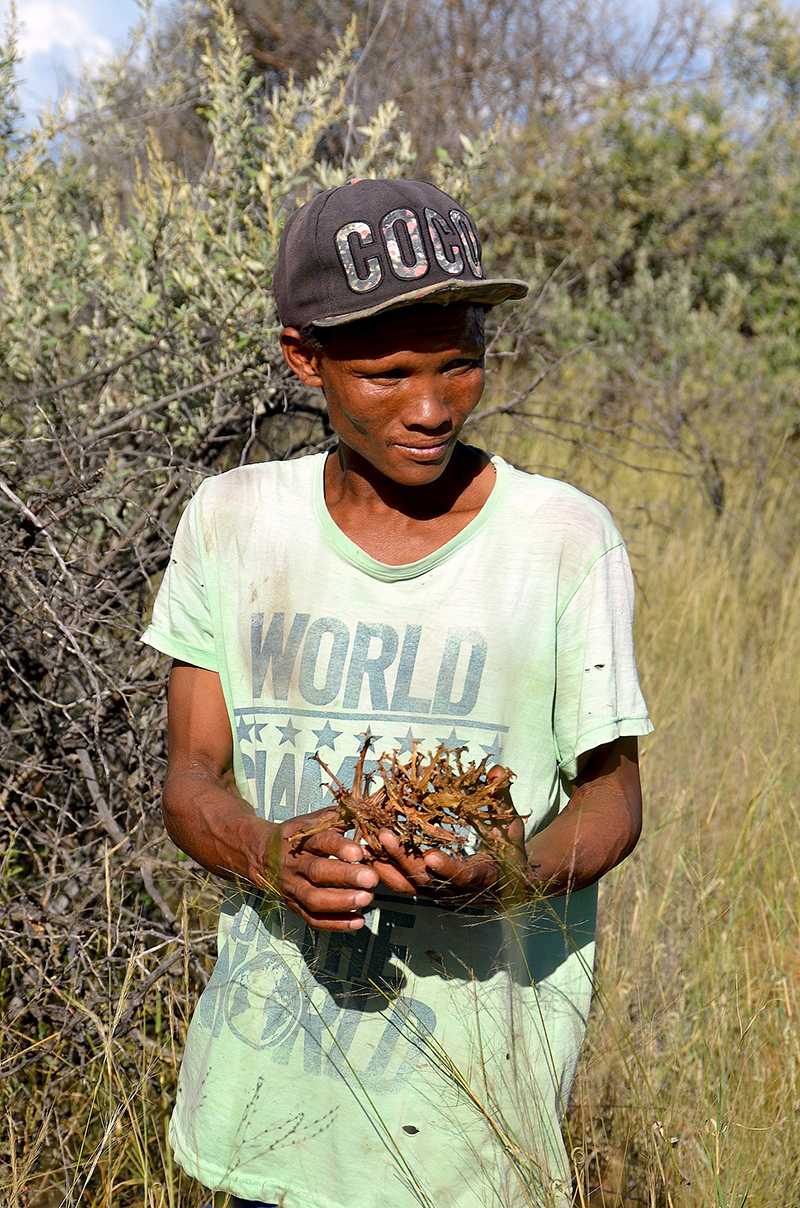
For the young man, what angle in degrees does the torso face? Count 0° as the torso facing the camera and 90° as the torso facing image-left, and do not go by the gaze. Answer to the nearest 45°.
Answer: approximately 0°
